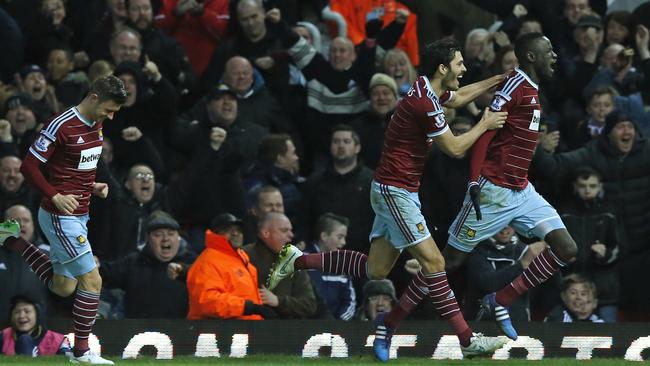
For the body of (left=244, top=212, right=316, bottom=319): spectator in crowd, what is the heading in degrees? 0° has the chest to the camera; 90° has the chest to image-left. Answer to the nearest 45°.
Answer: approximately 315°

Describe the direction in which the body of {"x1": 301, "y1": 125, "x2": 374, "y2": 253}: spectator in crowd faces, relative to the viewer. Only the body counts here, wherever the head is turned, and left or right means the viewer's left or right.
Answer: facing the viewer

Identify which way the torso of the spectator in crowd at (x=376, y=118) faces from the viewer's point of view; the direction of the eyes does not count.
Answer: toward the camera

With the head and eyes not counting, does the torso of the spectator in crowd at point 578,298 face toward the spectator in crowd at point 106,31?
no

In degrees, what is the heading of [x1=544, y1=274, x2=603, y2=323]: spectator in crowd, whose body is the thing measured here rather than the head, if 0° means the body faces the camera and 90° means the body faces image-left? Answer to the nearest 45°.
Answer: approximately 0°

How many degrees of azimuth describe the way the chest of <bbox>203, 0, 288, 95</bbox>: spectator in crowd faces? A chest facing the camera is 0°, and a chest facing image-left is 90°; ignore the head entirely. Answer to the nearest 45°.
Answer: approximately 0°

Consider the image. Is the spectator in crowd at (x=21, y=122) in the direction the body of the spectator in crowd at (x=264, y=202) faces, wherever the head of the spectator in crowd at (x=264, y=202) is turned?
no

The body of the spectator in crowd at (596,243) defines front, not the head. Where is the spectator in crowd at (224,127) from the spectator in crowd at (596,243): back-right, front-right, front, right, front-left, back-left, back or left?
right

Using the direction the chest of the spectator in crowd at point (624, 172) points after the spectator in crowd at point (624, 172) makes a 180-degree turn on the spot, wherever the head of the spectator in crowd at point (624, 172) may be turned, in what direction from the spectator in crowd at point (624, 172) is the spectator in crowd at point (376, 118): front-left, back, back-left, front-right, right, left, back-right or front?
left

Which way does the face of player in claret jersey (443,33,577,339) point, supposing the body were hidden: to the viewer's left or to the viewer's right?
to the viewer's right

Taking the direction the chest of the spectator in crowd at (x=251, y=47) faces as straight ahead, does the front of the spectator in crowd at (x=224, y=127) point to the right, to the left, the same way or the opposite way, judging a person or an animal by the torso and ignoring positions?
the same way

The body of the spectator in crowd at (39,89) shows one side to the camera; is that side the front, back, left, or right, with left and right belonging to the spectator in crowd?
front

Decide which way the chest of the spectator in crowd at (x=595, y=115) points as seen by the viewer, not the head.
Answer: toward the camera

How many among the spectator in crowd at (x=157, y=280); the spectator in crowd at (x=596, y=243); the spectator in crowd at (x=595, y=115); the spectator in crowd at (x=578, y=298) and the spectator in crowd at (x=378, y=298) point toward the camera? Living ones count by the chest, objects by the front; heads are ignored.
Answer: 5
